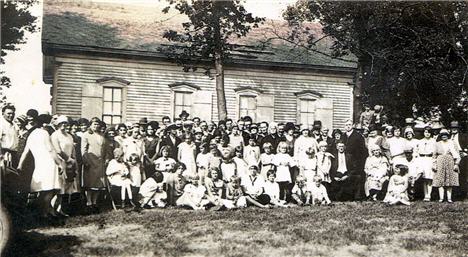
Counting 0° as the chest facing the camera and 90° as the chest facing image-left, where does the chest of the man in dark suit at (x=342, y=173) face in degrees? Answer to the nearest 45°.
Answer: approximately 0°

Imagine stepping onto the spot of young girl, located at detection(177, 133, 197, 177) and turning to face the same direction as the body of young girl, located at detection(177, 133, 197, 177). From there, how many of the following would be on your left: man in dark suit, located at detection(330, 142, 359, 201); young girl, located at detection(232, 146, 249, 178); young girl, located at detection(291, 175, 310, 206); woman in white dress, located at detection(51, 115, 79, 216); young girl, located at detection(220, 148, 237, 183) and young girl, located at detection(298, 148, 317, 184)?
5

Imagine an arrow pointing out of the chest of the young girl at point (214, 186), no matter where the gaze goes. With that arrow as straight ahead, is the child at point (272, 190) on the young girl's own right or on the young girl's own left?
on the young girl's own left

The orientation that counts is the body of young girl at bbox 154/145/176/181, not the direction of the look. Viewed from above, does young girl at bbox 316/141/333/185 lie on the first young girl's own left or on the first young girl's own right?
on the first young girl's own left

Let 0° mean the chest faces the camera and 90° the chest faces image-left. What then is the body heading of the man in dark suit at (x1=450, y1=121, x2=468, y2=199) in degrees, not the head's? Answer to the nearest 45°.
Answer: approximately 45°

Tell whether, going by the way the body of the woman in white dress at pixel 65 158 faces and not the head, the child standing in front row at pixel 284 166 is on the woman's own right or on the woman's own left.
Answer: on the woman's own left

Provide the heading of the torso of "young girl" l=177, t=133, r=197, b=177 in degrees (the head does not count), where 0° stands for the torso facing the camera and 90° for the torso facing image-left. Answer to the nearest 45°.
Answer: approximately 0°
